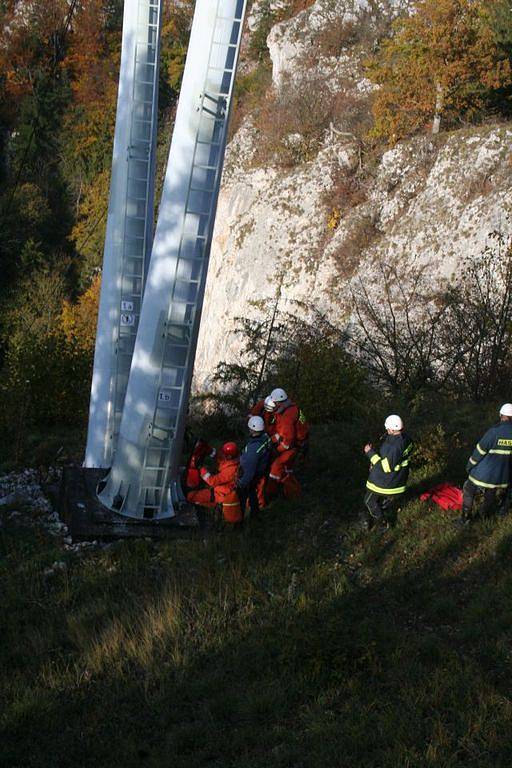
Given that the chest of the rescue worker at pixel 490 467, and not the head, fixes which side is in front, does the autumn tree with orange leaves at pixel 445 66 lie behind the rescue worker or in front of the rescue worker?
in front

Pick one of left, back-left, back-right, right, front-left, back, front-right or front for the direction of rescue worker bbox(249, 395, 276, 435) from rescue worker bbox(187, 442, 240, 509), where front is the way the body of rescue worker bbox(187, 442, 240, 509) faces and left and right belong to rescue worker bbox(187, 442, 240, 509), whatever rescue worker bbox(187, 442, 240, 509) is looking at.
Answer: right

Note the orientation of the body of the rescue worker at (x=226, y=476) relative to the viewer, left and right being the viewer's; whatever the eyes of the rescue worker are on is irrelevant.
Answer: facing to the left of the viewer

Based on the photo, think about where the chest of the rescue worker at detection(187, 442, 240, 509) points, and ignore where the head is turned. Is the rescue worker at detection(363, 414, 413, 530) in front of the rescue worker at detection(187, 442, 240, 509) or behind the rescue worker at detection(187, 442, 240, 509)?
behind
